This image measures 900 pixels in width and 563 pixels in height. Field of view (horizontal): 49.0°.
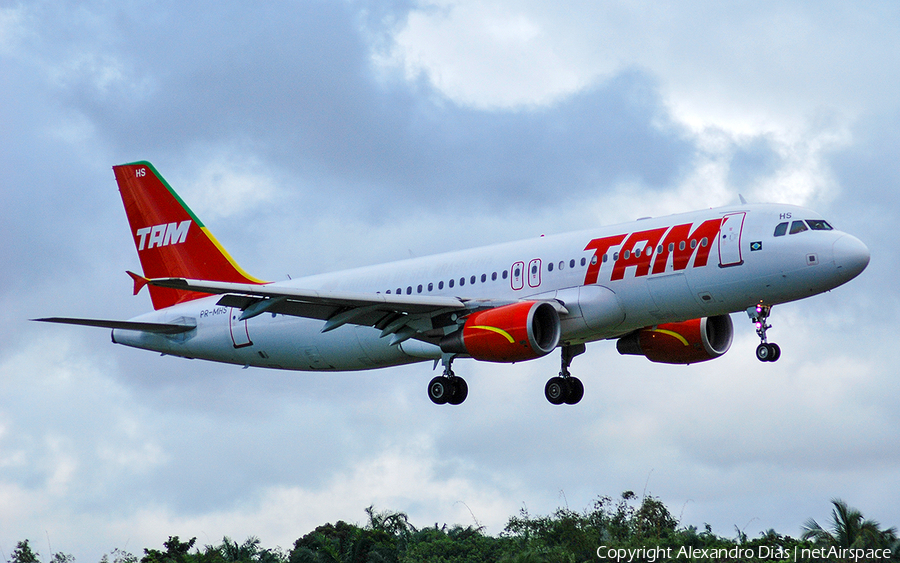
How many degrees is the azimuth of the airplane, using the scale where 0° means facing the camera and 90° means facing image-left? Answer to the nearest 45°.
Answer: approximately 315°
